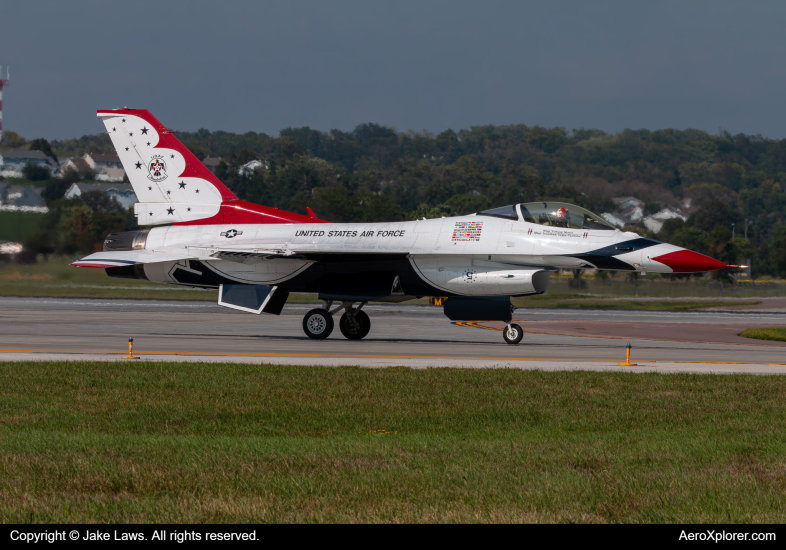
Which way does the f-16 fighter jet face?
to the viewer's right
